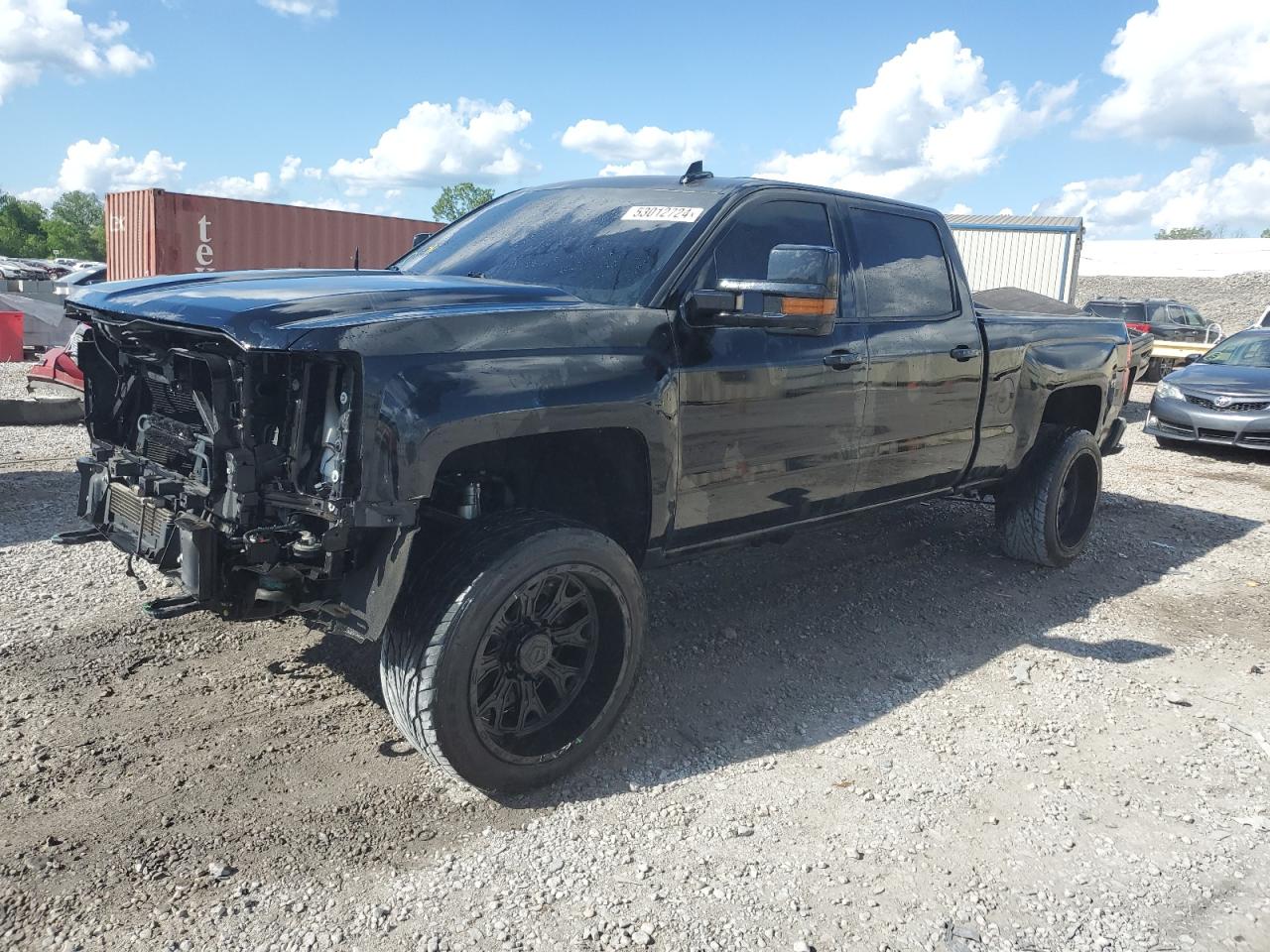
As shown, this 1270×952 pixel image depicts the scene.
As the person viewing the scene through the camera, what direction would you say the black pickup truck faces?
facing the viewer and to the left of the viewer

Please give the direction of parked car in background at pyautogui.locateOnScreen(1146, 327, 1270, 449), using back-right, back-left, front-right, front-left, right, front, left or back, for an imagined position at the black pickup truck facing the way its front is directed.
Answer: back

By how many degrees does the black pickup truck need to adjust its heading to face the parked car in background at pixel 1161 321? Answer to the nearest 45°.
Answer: approximately 180°

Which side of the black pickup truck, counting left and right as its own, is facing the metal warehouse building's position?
back

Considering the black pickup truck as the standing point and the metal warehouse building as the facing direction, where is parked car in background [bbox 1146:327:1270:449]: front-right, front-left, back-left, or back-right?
front-right

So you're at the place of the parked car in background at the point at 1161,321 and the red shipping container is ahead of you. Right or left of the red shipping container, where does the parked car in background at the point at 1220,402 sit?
left

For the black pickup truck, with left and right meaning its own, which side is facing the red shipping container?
right

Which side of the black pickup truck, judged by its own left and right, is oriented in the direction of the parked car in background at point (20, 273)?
right
